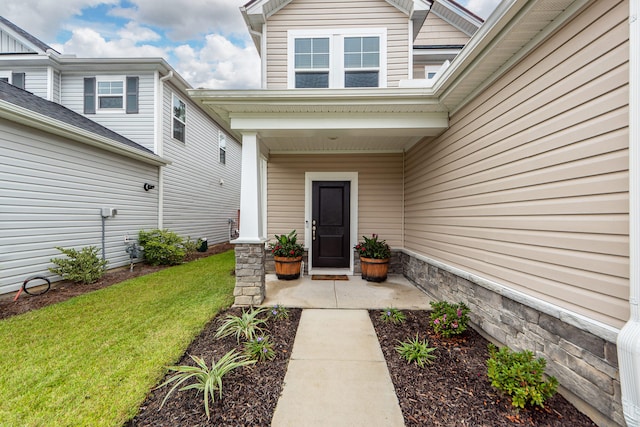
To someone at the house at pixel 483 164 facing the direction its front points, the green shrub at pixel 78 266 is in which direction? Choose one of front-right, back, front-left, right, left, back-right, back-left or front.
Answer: right

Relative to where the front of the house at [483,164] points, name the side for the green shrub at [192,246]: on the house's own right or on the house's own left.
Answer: on the house's own right

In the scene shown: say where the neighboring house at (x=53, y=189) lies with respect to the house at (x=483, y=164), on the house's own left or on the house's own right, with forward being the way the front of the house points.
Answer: on the house's own right

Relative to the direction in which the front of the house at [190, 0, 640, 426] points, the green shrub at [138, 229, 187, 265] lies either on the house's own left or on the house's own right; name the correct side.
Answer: on the house's own right

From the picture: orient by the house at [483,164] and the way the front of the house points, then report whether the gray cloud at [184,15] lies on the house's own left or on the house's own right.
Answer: on the house's own right

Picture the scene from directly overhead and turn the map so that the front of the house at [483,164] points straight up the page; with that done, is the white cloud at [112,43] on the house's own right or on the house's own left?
on the house's own right

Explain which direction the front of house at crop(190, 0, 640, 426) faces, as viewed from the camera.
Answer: facing the viewer

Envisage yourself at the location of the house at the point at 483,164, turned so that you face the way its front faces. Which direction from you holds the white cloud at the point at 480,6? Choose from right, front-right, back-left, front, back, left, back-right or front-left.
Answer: back
